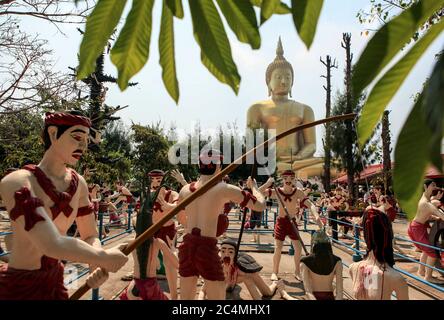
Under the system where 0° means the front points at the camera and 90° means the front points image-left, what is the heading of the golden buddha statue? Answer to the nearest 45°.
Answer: approximately 315°

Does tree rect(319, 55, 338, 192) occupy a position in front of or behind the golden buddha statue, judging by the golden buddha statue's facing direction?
in front

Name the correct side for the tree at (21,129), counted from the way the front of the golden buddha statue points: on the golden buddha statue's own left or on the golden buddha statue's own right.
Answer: on the golden buddha statue's own right

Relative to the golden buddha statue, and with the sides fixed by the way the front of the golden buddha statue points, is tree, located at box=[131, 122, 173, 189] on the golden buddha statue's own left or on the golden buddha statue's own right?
on the golden buddha statue's own right
